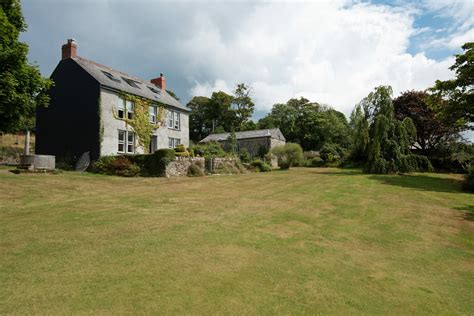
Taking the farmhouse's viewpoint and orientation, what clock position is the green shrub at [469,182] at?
The green shrub is roughly at 12 o'clock from the farmhouse.

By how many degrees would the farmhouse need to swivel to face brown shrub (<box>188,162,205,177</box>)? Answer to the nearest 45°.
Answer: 0° — it already faces it

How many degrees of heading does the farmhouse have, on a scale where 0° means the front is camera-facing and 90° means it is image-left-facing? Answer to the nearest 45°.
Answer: approximately 315°

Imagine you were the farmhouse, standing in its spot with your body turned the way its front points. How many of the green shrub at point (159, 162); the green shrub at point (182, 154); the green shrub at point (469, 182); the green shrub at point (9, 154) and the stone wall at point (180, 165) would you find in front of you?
4

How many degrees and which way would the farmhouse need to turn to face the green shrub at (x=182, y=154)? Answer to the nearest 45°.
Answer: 0° — it already faces it
